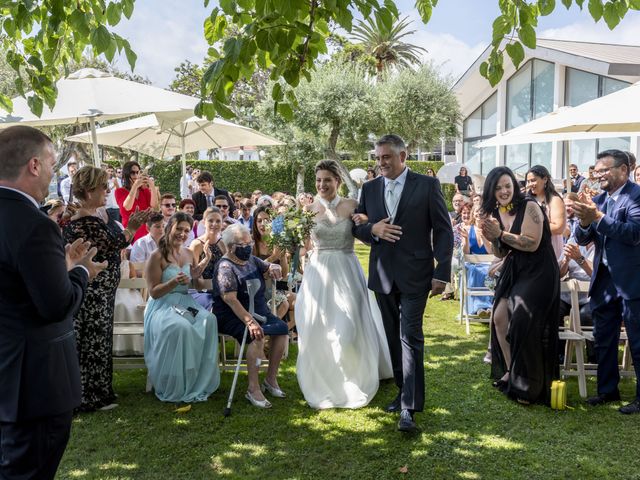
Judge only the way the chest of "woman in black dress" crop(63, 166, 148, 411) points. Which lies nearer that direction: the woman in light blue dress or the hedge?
the woman in light blue dress

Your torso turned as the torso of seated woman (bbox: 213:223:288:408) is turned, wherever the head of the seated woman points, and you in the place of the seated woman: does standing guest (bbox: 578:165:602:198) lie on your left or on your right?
on your left

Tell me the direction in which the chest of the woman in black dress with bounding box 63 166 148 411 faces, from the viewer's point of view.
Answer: to the viewer's right

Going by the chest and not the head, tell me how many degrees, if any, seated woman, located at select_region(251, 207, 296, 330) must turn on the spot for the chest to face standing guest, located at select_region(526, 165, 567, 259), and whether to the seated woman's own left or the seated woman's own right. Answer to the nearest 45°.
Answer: approximately 45° to the seated woman's own left

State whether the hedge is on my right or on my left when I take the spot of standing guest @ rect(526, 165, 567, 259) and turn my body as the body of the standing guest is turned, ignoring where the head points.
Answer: on my right

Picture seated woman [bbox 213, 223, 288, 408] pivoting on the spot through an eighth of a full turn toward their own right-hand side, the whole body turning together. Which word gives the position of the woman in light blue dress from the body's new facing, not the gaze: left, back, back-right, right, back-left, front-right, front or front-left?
right

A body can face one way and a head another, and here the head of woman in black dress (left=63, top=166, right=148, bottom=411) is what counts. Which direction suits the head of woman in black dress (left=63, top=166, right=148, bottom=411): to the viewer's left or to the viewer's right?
to the viewer's right
